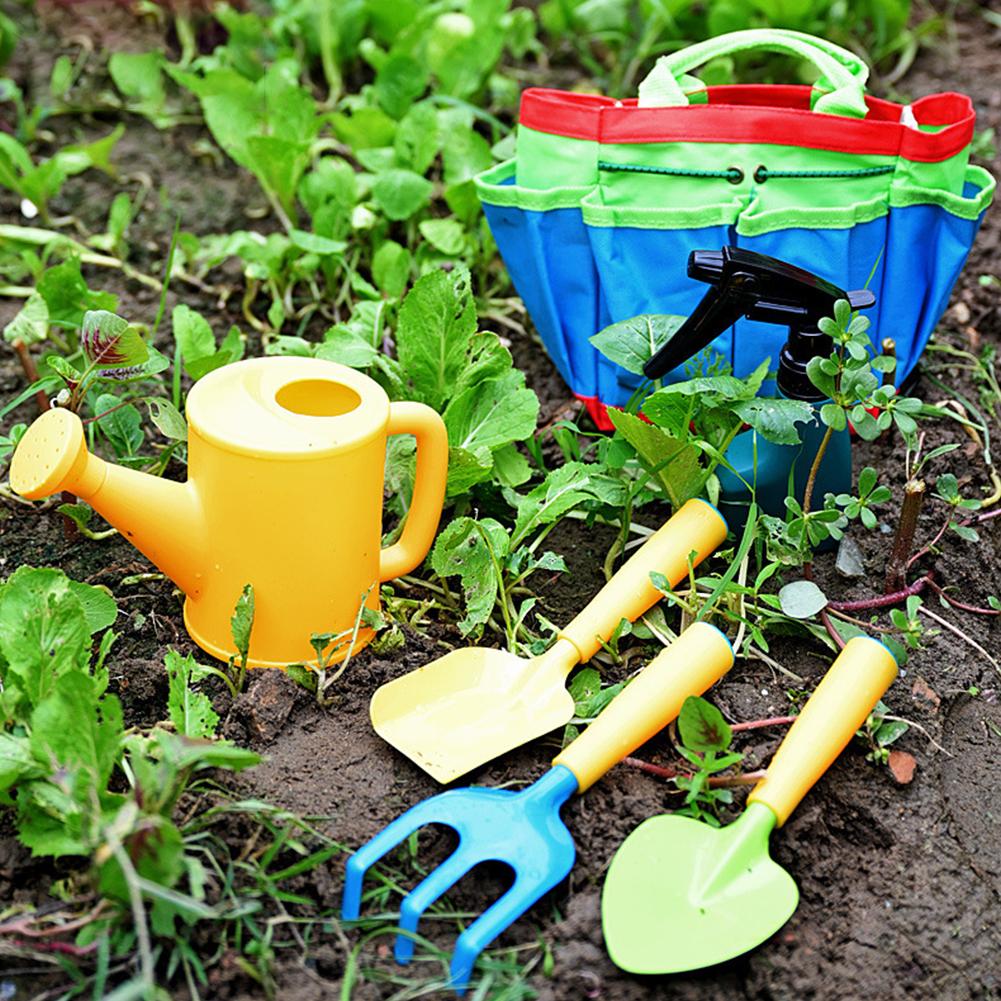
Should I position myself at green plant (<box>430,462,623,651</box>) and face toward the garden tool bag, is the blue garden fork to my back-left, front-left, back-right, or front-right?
back-right

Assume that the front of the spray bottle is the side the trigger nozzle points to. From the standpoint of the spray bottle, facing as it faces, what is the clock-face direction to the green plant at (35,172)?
The green plant is roughly at 1 o'clock from the spray bottle.

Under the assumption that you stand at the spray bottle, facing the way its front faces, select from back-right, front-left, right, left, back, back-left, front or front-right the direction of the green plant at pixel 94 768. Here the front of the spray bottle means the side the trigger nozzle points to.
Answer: front-left

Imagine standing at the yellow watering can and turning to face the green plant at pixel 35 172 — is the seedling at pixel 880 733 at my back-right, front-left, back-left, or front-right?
back-right

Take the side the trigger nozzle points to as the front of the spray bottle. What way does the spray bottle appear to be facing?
to the viewer's left
